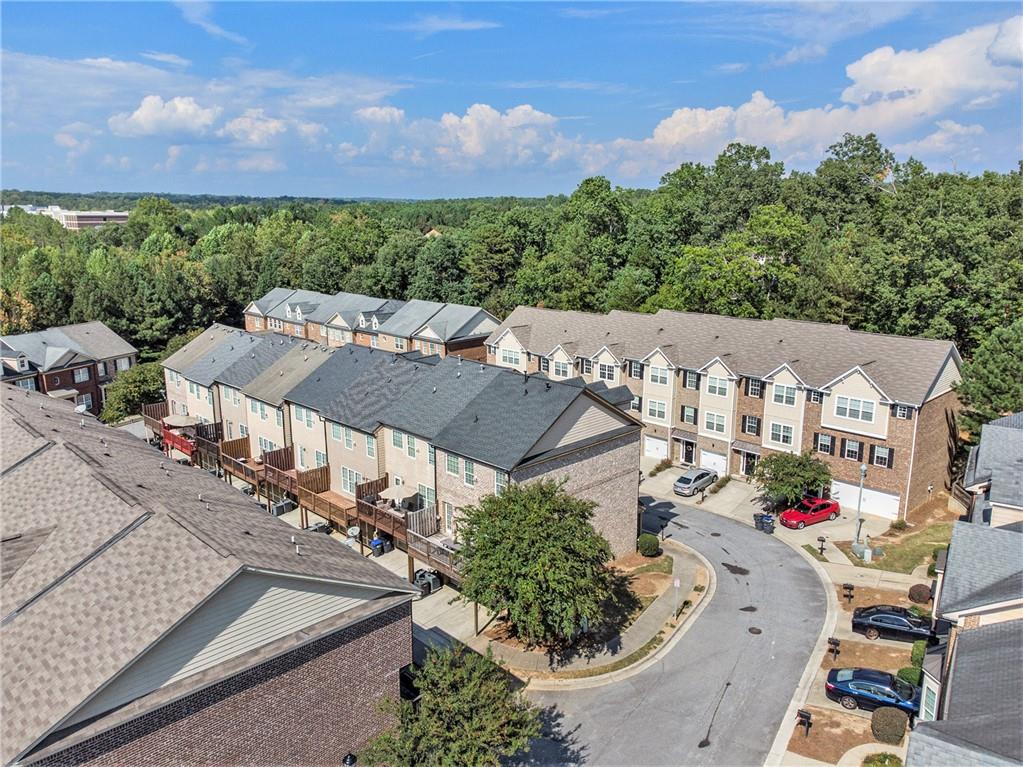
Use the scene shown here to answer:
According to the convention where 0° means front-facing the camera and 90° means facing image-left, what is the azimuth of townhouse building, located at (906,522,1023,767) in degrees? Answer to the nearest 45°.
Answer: approximately 90°

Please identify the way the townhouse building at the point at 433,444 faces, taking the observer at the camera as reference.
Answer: facing away from the viewer and to the right of the viewer

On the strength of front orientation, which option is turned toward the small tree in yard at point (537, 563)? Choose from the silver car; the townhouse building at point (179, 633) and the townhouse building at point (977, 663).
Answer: the townhouse building at point (977, 663)

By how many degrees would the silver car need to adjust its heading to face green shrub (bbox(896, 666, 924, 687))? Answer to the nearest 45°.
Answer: approximately 135° to its right

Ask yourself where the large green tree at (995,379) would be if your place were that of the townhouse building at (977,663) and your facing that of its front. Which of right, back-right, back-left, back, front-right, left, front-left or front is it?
right

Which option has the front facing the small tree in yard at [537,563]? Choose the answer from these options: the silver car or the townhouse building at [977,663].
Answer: the townhouse building

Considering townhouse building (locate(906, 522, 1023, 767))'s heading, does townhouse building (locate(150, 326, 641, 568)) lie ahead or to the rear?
ahead

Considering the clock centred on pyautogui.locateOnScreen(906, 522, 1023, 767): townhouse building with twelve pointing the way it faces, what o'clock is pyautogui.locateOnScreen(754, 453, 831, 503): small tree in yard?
The small tree in yard is roughly at 2 o'clock from the townhouse building.

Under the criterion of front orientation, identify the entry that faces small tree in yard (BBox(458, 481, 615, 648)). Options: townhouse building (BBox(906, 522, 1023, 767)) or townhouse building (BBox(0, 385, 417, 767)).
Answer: townhouse building (BBox(906, 522, 1023, 767))

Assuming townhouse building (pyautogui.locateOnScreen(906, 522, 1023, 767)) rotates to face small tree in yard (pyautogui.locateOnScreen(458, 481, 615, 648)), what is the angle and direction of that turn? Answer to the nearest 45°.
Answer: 0° — it already faces it

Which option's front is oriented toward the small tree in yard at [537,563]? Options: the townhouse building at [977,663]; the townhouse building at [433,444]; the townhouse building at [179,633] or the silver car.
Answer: the townhouse building at [977,663]

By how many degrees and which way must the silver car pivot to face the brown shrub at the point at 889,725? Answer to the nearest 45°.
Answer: approximately 135° to its right

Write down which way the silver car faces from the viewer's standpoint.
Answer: facing away from the viewer and to the right of the viewer
